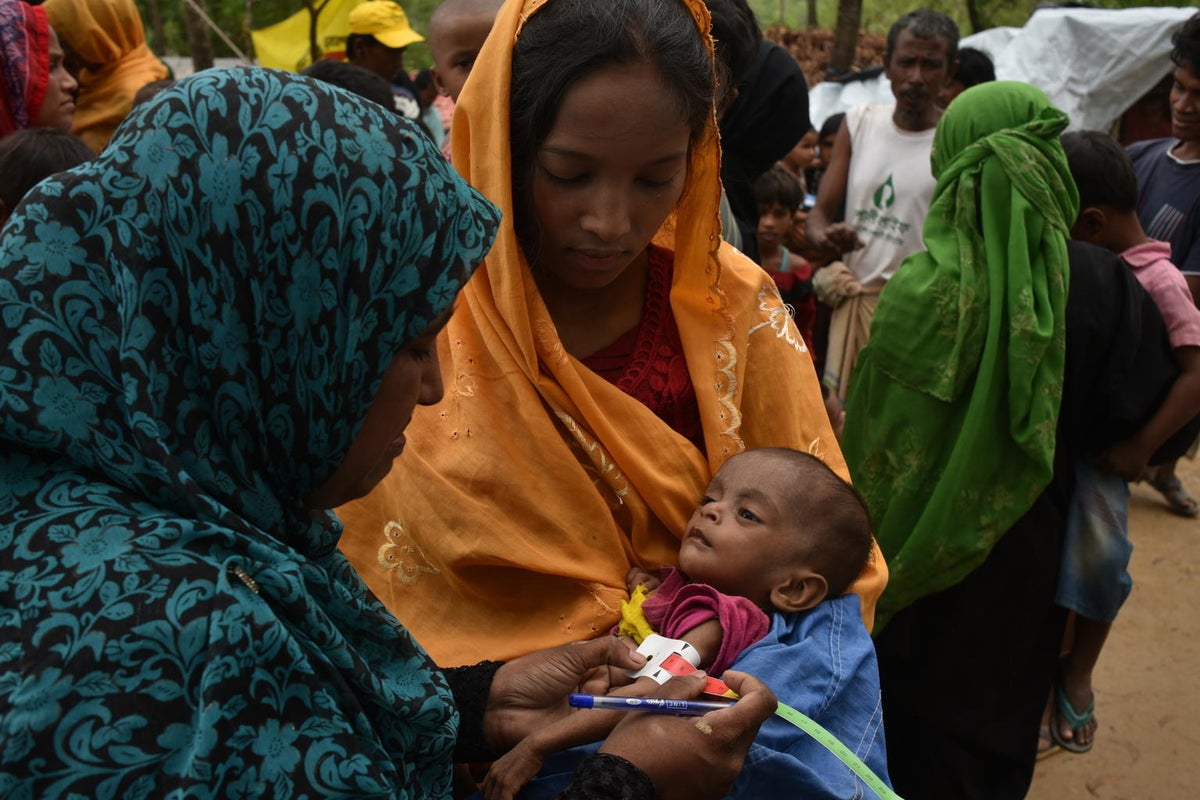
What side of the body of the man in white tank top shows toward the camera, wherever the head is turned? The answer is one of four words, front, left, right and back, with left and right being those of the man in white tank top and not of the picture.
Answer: front

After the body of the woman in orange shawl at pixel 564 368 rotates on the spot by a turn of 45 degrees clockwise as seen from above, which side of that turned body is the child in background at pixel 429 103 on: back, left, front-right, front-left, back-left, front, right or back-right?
back-right

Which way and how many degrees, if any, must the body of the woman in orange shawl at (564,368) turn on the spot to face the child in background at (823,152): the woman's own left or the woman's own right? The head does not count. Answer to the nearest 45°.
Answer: approximately 180°

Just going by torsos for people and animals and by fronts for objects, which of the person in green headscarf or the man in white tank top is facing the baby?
the man in white tank top

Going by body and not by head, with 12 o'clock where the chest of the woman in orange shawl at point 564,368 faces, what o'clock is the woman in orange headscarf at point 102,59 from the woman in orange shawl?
The woman in orange headscarf is roughly at 5 o'clock from the woman in orange shawl.

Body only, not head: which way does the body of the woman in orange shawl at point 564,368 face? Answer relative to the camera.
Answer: toward the camera

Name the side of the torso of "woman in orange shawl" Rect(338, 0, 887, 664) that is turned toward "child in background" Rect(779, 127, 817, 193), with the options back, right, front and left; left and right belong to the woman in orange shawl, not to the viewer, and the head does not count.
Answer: back

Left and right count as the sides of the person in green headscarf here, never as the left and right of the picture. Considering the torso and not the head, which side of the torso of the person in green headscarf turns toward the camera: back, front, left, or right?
back

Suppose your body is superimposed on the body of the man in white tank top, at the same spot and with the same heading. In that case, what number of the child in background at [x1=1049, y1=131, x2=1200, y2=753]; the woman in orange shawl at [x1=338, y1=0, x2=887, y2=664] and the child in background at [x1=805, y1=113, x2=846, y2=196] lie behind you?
1

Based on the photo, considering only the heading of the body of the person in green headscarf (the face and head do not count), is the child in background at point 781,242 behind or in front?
in front
